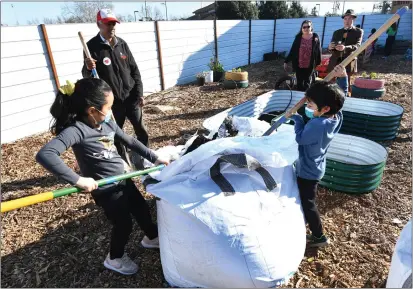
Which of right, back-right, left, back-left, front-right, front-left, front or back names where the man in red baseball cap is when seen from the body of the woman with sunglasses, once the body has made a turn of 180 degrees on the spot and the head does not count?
back-left

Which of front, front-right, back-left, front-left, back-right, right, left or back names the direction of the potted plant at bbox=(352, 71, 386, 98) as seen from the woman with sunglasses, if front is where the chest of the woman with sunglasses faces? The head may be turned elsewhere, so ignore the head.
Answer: back-left

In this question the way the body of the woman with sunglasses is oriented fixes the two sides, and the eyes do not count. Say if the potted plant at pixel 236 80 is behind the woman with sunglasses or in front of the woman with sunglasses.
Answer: behind

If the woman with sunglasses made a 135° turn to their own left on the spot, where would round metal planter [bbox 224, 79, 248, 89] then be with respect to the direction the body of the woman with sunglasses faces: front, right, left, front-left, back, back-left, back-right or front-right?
left

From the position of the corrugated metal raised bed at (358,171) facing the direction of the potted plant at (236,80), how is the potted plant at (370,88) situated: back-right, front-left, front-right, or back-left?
front-right

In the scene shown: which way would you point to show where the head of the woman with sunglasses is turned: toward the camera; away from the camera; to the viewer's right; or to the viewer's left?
toward the camera

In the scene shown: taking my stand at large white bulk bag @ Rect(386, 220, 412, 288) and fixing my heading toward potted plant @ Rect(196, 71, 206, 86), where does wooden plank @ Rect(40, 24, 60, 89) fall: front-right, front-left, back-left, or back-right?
front-left

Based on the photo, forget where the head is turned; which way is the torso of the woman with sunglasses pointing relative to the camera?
toward the camera

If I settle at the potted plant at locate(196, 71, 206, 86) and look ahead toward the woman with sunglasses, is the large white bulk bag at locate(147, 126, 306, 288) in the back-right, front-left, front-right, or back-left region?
front-right

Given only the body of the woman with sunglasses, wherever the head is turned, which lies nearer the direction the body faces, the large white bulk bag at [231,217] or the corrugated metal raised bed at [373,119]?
the large white bulk bag

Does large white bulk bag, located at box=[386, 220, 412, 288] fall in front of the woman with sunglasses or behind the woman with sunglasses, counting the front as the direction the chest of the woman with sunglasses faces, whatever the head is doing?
in front

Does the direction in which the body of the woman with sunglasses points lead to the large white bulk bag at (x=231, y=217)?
yes

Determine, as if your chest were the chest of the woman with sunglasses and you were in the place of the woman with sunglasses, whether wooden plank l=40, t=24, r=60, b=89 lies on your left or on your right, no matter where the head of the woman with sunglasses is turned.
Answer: on your right

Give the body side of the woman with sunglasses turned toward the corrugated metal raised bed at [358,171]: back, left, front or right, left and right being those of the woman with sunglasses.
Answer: front

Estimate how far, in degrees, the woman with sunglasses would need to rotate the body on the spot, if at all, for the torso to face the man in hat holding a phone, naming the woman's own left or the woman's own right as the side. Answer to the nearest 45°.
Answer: approximately 135° to the woman's own left

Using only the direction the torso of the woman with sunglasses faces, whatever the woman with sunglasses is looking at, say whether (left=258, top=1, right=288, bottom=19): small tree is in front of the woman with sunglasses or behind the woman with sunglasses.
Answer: behind

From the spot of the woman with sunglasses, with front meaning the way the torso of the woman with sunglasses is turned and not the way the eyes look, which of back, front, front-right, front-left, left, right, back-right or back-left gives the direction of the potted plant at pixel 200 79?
back-right

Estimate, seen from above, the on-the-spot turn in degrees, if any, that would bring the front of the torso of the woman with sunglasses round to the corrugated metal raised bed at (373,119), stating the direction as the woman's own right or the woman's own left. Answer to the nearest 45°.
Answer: approximately 45° to the woman's own left
